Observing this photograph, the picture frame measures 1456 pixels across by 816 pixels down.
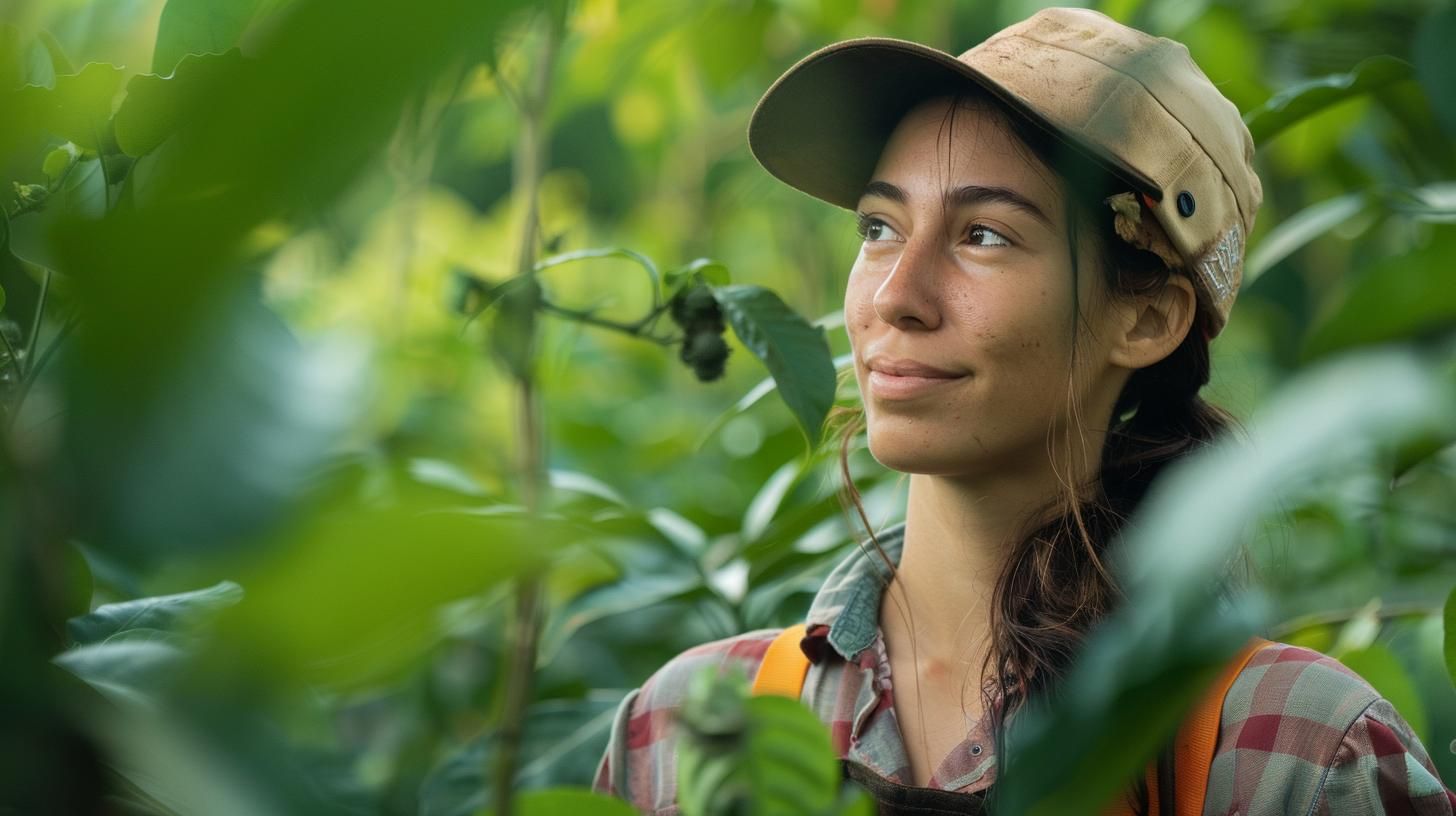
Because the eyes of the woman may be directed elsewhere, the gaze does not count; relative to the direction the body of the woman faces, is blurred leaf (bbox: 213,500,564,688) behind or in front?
in front

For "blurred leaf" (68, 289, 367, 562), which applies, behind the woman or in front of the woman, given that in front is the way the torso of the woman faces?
in front

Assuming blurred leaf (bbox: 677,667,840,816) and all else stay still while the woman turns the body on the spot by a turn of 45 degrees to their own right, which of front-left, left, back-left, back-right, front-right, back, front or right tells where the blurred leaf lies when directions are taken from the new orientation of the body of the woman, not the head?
left

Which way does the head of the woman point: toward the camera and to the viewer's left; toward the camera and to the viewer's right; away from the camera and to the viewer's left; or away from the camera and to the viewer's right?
toward the camera and to the viewer's left

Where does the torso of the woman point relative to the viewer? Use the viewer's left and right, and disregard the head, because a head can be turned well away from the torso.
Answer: facing the viewer and to the left of the viewer
